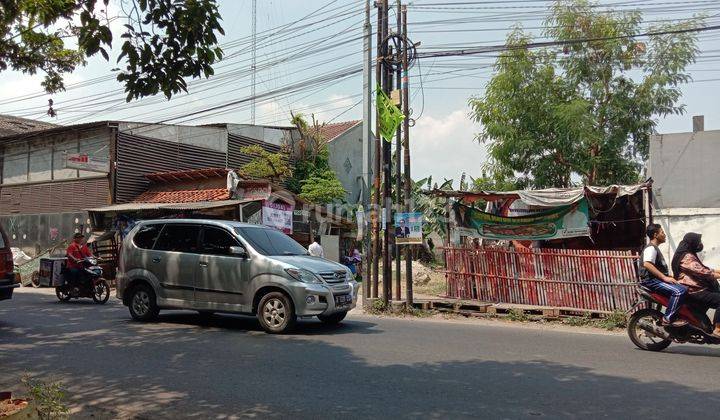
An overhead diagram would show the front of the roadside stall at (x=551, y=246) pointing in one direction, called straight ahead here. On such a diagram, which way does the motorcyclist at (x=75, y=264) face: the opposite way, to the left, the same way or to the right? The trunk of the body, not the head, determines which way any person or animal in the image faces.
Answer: to the left

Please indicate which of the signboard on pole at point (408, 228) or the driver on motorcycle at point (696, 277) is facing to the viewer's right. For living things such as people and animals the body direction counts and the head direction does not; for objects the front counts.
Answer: the driver on motorcycle

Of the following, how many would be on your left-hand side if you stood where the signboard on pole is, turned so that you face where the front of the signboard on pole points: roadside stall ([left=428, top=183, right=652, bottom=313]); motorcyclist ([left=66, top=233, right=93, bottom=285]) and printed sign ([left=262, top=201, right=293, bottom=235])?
1

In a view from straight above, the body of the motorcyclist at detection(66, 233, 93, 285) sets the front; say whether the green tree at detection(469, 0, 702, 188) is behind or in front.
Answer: in front

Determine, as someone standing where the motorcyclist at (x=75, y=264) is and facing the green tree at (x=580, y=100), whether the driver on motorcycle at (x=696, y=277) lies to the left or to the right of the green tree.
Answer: right

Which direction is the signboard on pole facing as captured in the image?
toward the camera

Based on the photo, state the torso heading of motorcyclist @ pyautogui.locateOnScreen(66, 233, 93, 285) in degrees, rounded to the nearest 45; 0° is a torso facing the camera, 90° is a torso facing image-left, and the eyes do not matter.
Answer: approximately 315°

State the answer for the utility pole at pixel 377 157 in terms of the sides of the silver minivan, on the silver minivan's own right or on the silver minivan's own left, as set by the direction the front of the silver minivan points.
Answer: on the silver minivan's own left

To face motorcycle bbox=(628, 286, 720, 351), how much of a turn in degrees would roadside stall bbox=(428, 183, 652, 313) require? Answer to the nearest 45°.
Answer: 0° — it already faces it

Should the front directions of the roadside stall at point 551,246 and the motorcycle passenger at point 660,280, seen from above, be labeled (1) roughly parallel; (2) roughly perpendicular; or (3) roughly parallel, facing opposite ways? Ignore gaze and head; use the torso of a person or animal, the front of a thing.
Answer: roughly perpendicular

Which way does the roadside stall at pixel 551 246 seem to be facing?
toward the camera

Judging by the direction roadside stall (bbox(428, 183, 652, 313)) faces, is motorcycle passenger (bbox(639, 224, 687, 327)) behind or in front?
in front

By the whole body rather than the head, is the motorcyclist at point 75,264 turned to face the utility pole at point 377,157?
yes

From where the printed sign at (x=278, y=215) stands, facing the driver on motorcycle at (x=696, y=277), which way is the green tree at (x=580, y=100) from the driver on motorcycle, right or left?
left

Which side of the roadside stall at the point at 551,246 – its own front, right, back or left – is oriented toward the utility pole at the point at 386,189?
right
